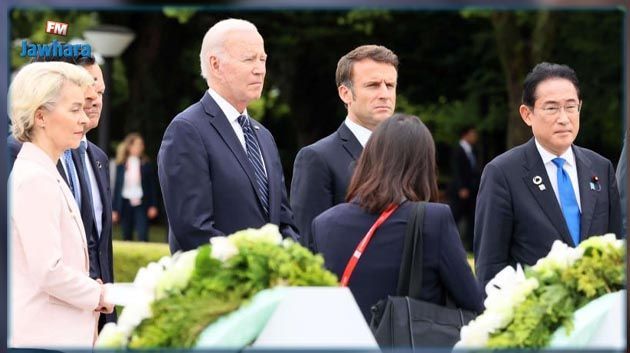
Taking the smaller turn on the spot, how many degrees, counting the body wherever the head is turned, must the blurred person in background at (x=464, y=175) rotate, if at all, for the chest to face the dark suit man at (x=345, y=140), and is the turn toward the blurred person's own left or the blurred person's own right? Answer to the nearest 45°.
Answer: approximately 45° to the blurred person's own right

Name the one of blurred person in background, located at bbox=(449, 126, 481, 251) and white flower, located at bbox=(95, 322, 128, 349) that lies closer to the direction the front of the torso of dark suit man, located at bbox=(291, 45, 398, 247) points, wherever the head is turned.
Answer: the white flower

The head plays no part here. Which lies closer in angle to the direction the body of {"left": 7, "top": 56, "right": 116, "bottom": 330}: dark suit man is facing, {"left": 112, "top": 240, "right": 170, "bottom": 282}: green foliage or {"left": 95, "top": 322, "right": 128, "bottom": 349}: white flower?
the white flower

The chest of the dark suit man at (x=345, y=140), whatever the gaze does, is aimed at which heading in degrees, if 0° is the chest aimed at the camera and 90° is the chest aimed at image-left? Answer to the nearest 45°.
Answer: approximately 315°

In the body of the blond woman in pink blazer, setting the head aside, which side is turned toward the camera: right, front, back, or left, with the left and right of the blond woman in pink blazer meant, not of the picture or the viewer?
right

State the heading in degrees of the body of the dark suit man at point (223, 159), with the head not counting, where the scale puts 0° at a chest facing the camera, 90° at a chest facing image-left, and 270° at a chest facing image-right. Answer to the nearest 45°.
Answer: approximately 315°

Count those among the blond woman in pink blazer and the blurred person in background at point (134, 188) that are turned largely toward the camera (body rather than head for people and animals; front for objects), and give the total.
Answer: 1

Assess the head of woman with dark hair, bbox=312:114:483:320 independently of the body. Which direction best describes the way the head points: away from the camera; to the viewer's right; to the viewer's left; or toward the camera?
away from the camera

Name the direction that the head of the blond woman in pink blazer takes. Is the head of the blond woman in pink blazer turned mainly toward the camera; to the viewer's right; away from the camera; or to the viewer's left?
to the viewer's right

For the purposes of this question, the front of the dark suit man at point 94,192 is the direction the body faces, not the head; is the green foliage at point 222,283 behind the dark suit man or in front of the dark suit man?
in front

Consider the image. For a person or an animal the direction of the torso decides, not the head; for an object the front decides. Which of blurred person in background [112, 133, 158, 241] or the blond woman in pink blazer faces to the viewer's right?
the blond woman in pink blazer

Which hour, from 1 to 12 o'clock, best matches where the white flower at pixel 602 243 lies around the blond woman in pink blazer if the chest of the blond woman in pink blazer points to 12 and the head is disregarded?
The white flower is roughly at 1 o'clock from the blond woman in pink blazer.
